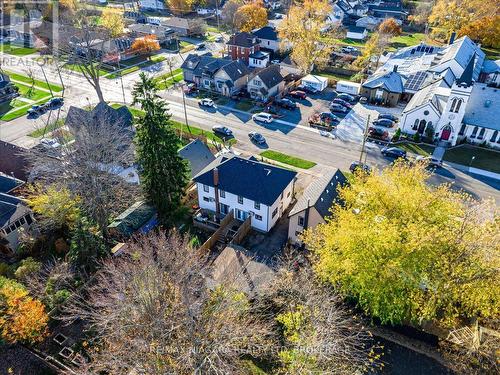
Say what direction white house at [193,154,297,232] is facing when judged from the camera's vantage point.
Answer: facing away from the viewer and to the right of the viewer

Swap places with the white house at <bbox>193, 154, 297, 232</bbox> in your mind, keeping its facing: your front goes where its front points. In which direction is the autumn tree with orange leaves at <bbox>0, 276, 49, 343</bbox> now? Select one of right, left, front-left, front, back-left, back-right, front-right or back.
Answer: back

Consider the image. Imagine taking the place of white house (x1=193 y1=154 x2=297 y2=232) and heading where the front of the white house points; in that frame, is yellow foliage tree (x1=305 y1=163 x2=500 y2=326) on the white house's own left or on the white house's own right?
on the white house's own right

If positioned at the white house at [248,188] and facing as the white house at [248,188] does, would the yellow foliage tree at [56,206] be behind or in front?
behind

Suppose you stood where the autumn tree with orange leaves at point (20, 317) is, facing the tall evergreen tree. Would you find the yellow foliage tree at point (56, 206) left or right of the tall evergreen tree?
left
